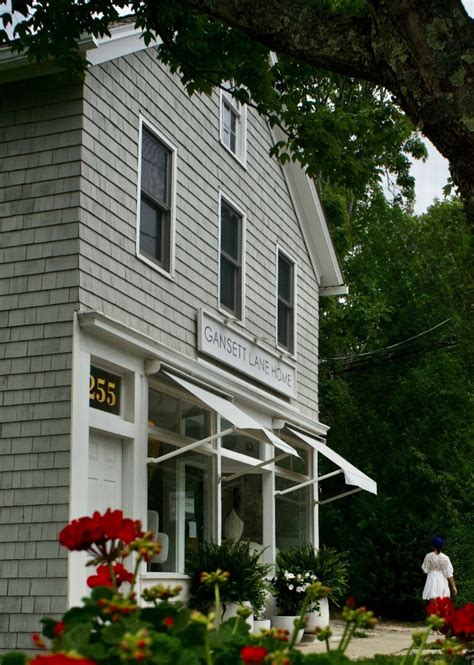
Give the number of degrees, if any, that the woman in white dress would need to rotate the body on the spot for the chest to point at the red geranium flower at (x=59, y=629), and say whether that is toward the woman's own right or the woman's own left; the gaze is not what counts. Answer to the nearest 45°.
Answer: approximately 180°

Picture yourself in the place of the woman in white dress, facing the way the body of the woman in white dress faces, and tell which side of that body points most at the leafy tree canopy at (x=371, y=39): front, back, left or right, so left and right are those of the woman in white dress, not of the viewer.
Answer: back

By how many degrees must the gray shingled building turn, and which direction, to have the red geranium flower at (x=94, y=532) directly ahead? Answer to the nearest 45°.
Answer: approximately 45° to its right

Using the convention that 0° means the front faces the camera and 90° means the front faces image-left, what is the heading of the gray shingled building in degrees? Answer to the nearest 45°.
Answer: approximately 315°

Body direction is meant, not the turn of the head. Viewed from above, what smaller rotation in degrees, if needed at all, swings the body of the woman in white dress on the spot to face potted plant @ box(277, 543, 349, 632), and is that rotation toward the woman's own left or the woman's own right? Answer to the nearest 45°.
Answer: approximately 135° to the woman's own left

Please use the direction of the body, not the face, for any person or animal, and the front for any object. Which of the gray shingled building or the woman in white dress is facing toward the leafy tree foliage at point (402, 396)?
the woman in white dress

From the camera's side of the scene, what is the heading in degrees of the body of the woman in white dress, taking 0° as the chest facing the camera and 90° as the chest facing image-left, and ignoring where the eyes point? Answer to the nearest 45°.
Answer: approximately 180°

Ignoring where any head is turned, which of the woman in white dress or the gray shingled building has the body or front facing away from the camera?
the woman in white dress

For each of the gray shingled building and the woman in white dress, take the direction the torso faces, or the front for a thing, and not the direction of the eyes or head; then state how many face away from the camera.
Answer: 1

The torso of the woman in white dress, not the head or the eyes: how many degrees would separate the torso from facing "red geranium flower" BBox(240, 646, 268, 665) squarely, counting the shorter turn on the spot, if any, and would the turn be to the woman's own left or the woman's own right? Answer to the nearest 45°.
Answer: approximately 180°
